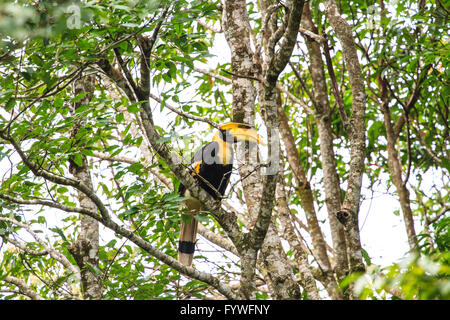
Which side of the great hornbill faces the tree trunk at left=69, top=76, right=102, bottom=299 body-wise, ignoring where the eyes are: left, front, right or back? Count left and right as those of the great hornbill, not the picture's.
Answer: back

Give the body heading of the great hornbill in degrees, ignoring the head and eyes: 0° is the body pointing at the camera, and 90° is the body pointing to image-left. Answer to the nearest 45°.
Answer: approximately 270°
